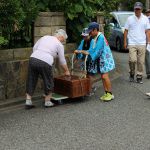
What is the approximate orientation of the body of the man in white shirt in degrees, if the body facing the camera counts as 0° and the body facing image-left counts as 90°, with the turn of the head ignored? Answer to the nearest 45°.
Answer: approximately 0°

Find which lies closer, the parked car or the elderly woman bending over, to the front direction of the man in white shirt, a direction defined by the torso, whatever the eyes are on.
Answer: the elderly woman bending over

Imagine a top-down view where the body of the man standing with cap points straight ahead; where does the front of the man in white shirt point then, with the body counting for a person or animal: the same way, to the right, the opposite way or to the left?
to the left

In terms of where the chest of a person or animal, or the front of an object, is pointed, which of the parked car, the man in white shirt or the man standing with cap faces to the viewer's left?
the man standing with cap

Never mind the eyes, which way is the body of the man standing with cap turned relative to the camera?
to the viewer's left

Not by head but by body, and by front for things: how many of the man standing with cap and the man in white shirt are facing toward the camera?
1
